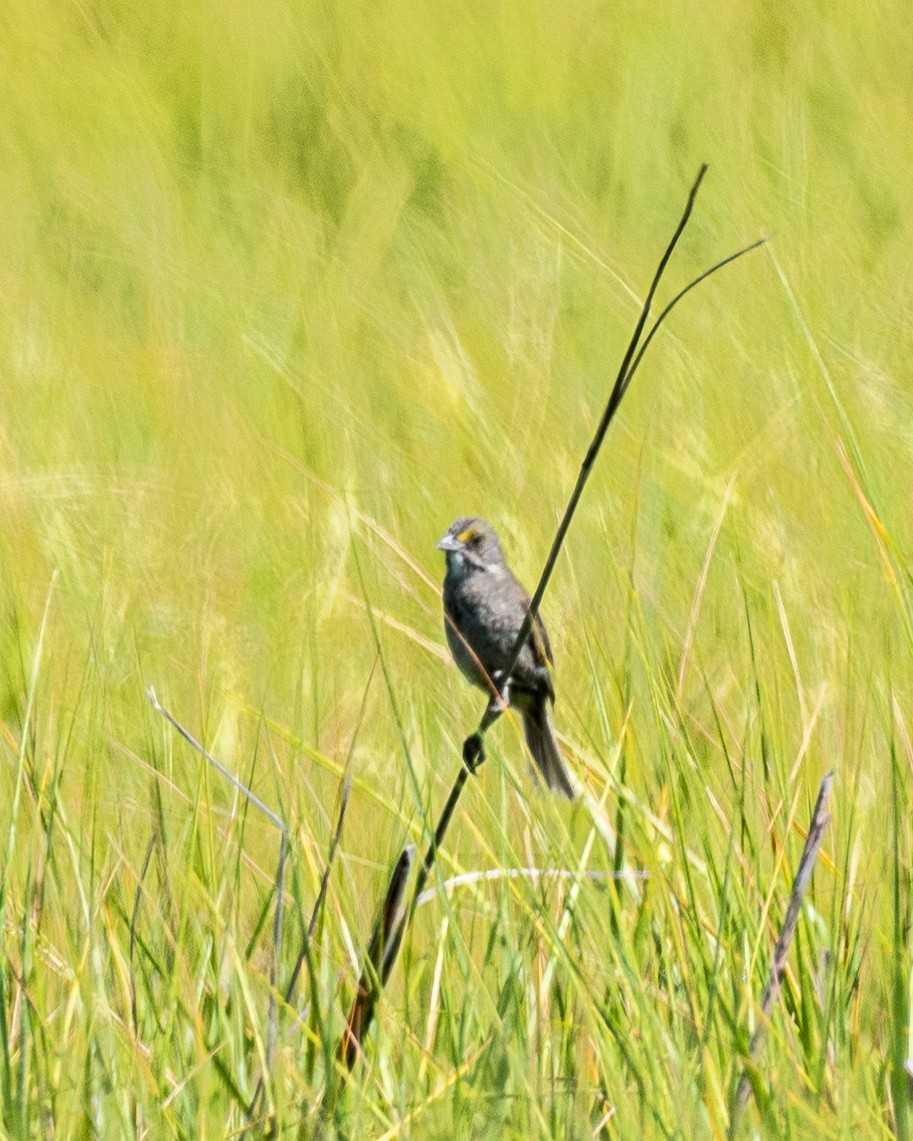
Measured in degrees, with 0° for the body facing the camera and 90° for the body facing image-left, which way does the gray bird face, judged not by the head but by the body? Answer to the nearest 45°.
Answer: approximately 45°
